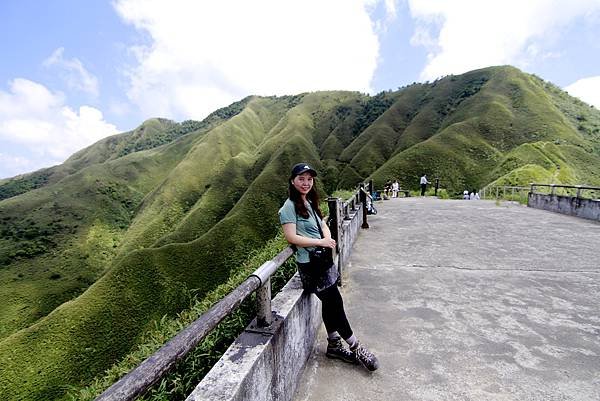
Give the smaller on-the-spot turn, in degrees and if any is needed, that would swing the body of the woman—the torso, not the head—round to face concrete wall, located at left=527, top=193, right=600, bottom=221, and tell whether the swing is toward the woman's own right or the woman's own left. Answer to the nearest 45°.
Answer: approximately 90° to the woman's own left

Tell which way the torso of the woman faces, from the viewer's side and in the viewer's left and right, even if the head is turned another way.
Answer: facing the viewer and to the right of the viewer
